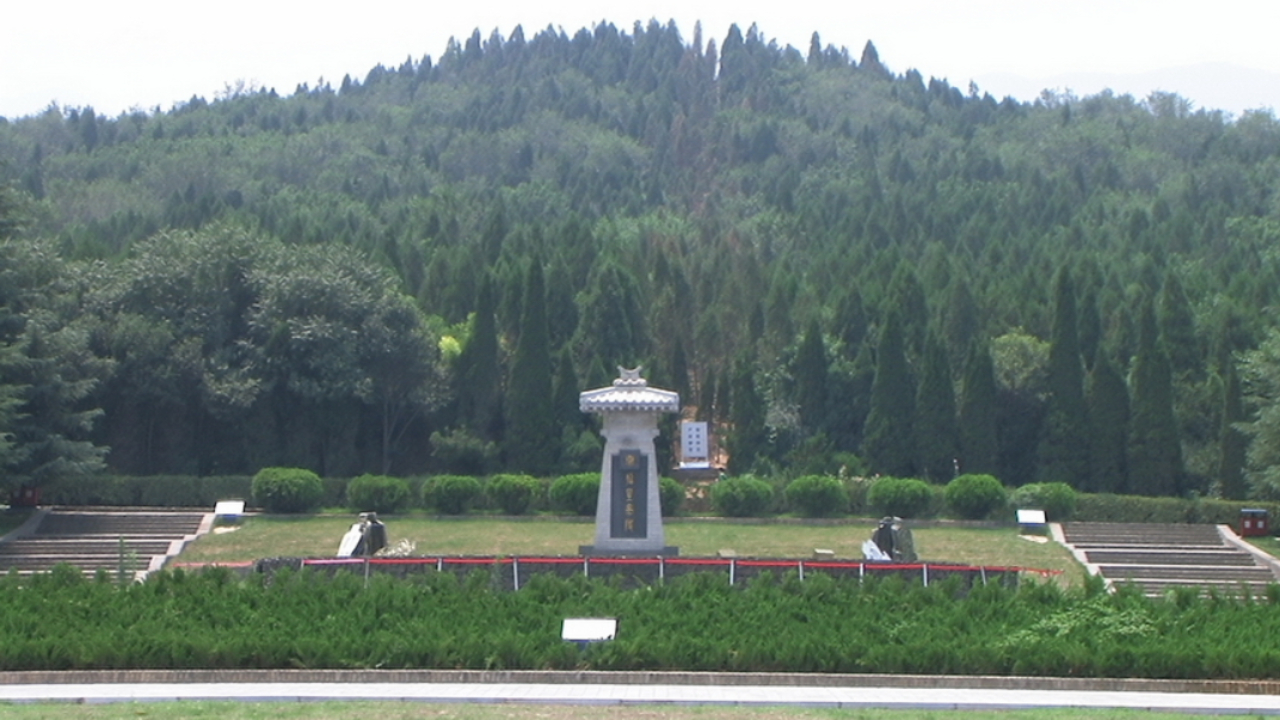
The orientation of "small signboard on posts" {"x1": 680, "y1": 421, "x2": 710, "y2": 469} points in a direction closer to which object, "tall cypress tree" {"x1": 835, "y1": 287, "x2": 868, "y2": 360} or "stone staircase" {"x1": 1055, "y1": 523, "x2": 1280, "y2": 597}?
the stone staircase

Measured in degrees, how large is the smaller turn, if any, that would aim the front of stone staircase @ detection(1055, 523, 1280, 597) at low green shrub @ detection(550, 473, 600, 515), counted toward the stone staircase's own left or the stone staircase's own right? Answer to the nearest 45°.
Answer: approximately 90° to the stone staircase's own right

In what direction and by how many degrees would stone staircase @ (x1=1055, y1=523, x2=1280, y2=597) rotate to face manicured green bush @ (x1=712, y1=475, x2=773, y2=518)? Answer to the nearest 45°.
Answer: approximately 90° to its right

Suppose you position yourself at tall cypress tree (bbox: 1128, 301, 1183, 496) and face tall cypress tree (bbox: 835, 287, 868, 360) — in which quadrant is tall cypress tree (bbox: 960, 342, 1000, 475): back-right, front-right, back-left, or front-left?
front-left

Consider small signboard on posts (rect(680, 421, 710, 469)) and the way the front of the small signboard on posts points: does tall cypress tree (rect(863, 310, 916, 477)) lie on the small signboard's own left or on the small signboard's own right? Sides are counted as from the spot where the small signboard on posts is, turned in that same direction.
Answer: on the small signboard's own left

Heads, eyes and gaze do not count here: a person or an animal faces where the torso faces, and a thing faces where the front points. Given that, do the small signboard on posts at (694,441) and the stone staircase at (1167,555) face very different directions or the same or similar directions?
same or similar directions

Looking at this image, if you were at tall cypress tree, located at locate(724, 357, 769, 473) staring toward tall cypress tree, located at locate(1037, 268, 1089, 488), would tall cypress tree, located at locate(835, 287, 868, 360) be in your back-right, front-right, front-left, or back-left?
front-left

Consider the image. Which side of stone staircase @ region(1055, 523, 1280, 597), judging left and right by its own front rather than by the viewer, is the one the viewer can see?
front

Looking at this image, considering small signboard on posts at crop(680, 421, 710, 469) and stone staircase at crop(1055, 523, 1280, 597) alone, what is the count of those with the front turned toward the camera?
2

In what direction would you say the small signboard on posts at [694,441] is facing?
toward the camera

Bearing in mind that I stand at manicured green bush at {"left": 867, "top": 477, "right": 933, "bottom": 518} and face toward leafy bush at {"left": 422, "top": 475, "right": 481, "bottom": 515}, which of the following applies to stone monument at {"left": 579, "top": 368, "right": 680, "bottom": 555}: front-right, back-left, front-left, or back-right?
front-left

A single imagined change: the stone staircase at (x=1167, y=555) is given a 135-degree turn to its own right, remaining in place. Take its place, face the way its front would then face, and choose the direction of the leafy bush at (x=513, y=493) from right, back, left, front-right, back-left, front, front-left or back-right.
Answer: front-left

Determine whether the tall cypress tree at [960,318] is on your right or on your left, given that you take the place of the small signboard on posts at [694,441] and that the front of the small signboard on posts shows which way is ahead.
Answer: on your left

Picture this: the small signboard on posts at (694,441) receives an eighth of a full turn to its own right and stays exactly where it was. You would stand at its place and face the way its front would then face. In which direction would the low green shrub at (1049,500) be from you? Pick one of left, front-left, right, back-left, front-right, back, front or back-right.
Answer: left

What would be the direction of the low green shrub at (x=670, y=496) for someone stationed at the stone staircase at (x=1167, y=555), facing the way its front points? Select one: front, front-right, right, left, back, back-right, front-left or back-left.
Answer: right

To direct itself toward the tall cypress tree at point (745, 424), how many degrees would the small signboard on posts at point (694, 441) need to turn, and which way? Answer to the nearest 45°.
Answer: approximately 90° to its left

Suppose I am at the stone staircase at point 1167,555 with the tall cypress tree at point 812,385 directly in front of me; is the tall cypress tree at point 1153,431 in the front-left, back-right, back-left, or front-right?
front-right
